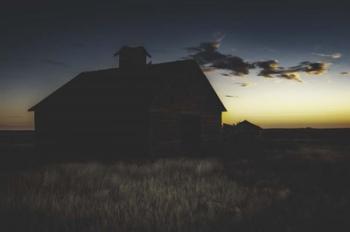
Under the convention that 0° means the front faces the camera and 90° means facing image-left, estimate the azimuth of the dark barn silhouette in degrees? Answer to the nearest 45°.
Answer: approximately 315°
